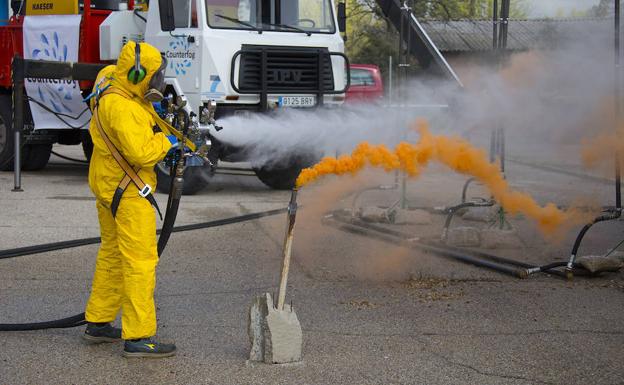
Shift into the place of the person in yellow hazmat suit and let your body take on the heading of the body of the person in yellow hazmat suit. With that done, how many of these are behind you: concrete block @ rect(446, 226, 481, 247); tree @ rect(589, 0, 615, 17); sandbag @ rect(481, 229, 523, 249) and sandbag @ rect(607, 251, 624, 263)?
0

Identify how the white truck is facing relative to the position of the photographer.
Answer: facing the viewer and to the right of the viewer

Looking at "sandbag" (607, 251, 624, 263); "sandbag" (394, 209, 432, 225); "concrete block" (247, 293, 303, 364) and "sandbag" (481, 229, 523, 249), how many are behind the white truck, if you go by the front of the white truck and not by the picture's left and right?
0

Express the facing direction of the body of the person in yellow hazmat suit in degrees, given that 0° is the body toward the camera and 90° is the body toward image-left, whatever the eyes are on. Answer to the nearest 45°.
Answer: approximately 270°

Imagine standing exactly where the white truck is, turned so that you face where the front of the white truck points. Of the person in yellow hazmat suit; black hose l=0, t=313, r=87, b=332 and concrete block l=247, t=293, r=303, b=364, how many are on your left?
0

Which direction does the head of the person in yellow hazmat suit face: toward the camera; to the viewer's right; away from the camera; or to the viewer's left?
to the viewer's right

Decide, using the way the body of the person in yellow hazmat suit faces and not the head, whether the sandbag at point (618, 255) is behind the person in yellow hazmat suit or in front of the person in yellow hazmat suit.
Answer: in front

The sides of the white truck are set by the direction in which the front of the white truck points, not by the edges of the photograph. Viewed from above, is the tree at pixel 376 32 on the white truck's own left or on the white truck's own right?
on the white truck's own left

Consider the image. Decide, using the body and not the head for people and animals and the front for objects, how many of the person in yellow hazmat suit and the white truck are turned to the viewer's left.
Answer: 0

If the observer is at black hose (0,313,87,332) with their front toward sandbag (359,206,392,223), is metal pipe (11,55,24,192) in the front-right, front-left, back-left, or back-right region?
front-left

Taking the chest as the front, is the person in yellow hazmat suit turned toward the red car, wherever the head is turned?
no
